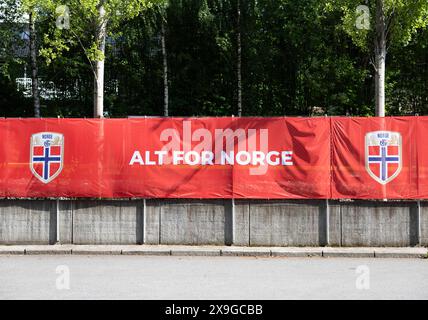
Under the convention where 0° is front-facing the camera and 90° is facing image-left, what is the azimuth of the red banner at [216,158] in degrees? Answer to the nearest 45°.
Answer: approximately 0°

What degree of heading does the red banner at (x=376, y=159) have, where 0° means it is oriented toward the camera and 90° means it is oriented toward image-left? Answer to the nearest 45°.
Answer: approximately 0°

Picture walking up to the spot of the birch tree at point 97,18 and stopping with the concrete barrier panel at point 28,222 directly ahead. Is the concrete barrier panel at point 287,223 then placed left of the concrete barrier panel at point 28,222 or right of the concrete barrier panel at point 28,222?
left

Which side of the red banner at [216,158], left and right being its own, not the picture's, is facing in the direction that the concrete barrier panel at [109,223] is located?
right

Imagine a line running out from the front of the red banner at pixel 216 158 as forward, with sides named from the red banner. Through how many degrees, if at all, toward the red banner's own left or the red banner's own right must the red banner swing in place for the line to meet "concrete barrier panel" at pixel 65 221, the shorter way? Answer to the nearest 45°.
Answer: approximately 90° to the red banner's own right

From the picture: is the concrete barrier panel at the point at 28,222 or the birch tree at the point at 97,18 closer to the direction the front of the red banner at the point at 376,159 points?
the concrete barrier panel

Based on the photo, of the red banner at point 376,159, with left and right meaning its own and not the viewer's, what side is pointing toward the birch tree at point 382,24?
back

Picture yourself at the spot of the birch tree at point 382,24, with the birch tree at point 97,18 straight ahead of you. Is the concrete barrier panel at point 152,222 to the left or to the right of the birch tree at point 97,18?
left

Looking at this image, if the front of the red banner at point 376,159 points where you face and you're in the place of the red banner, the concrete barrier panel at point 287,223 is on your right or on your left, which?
on your right

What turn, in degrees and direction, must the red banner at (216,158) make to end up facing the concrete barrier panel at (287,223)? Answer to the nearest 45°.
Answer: approximately 90° to its left

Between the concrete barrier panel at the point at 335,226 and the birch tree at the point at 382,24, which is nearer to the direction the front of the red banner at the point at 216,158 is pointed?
the concrete barrier panel

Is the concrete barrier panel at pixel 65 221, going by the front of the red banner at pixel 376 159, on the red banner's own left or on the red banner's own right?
on the red banner's own right
